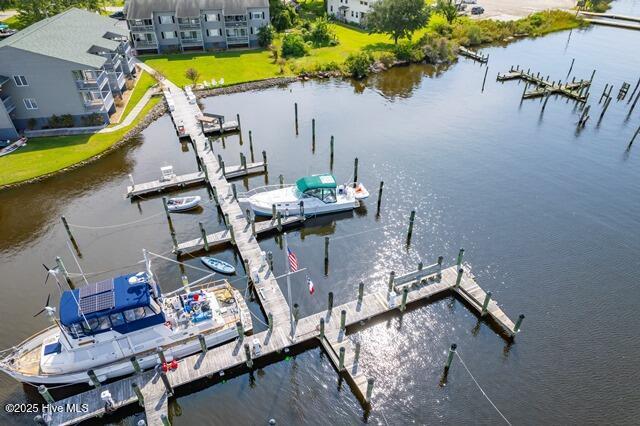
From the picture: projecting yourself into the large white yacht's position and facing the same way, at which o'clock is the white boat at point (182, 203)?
The white boat is roughly at 4 o'clock from the large white yacht.

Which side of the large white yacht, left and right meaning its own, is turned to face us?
left

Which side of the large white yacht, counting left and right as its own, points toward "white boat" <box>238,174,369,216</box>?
back

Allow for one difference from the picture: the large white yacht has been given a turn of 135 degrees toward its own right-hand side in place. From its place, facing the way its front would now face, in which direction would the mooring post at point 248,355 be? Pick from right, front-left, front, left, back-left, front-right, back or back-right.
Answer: right
